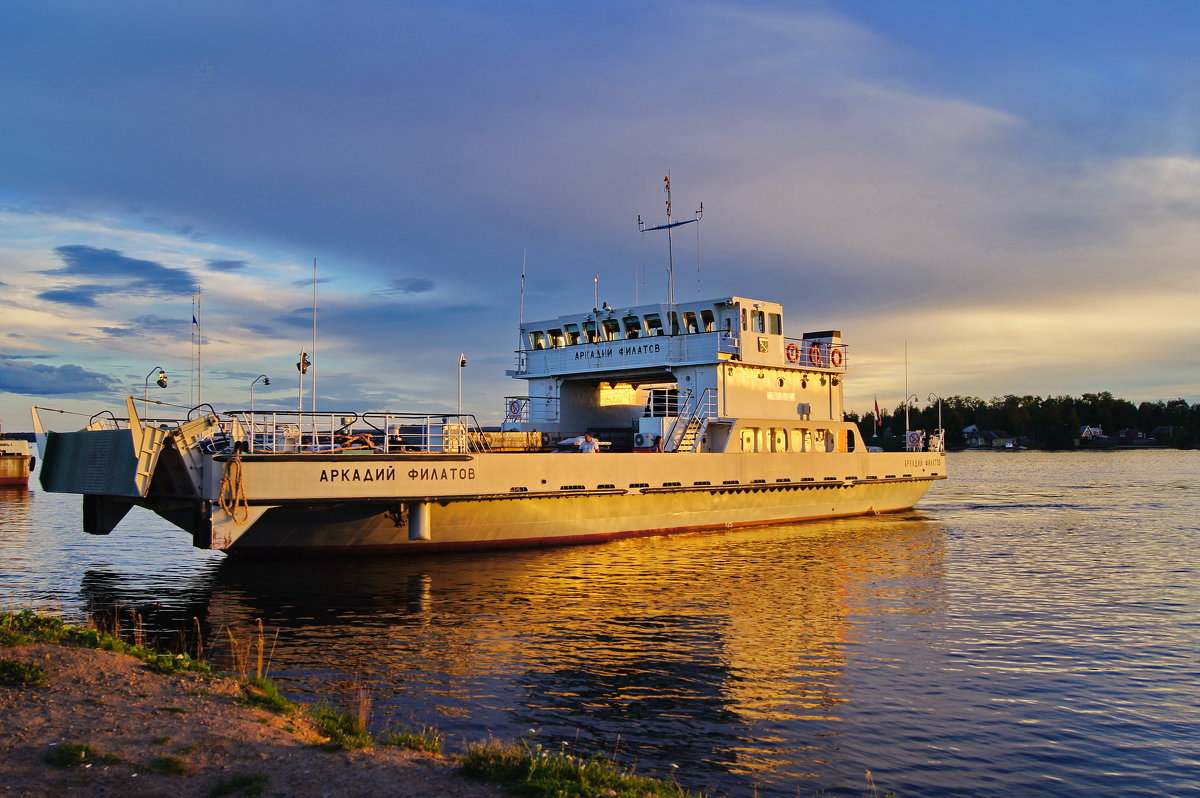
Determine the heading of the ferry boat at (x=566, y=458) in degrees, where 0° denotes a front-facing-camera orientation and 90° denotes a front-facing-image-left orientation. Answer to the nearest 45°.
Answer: approximately 45°
